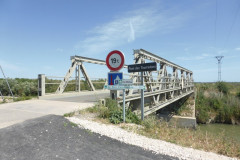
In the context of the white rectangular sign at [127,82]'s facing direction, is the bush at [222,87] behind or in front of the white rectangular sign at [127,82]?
behind

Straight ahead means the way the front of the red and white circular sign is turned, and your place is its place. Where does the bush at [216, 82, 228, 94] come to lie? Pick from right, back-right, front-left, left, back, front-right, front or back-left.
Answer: back-left

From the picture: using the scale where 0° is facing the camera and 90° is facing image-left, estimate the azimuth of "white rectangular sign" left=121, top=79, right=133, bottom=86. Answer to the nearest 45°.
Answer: approximately 0°

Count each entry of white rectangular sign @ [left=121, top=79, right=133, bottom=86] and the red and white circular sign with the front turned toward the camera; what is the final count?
2

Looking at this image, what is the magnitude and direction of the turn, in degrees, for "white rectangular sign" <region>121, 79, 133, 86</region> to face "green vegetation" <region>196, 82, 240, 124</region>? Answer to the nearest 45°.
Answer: approximately 135° to its left

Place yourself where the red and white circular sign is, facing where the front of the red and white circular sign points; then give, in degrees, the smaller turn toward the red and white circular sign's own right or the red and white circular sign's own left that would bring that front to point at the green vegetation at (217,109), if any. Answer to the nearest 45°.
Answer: approximately 135° to the red and white circular sign's own left

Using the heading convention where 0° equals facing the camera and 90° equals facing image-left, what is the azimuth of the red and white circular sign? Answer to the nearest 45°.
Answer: approximately 0°
